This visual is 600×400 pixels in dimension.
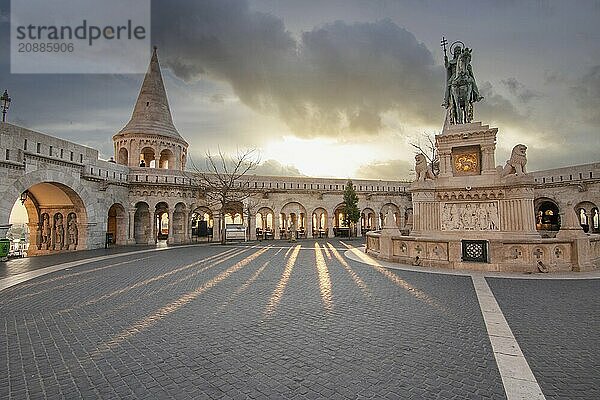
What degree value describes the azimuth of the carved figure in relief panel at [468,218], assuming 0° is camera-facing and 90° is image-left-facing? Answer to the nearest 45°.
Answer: approximately 0°
